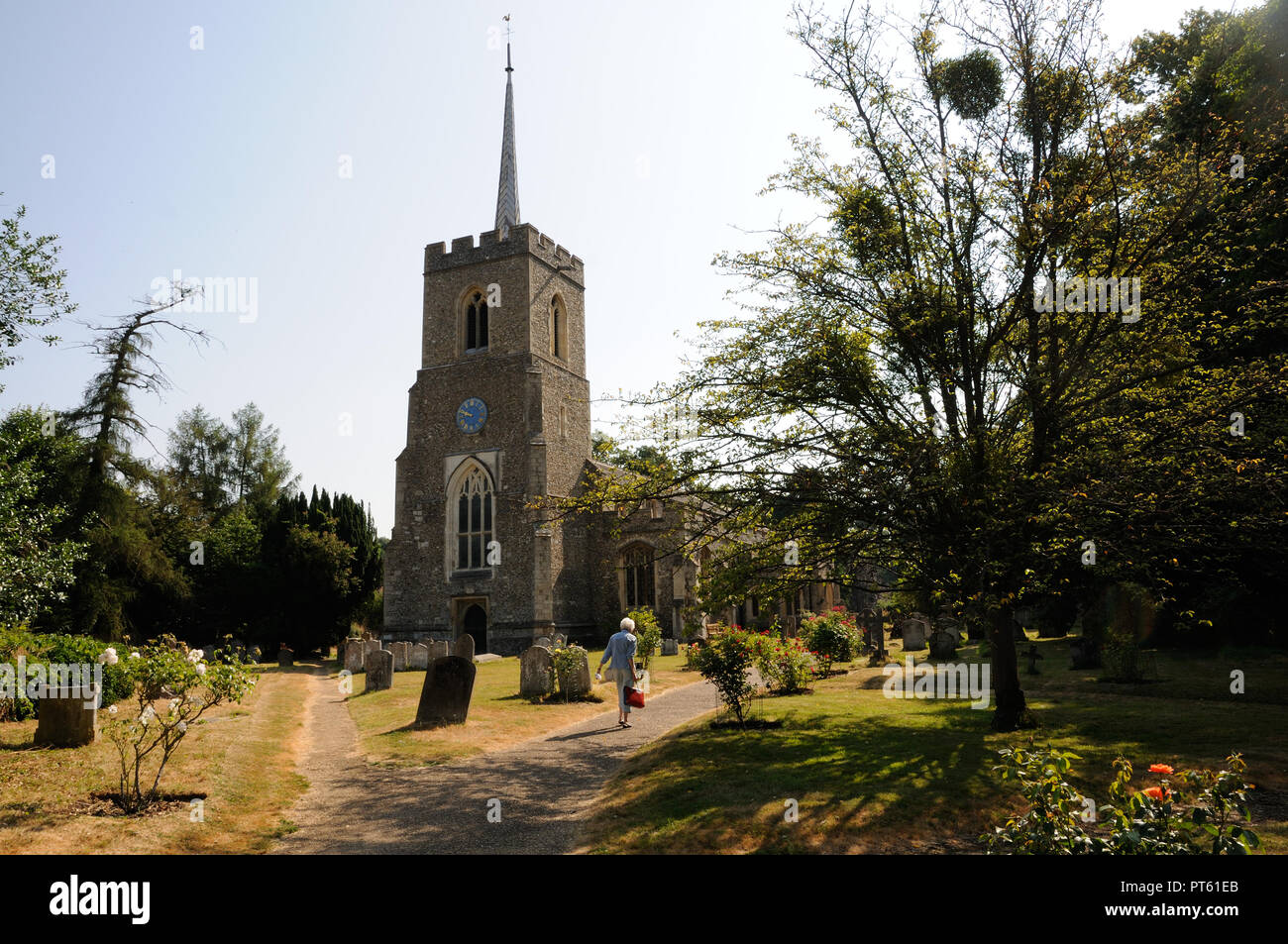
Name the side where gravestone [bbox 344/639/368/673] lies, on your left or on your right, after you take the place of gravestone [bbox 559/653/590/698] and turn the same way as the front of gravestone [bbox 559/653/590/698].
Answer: on your right

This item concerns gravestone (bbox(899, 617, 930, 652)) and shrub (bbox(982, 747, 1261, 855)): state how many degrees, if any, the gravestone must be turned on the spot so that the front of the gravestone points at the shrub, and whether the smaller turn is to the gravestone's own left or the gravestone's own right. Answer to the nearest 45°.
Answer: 0° — it already faces it

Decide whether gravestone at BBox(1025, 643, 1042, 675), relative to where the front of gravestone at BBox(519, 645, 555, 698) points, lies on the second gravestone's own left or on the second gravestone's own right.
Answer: on the second gravestone's own left

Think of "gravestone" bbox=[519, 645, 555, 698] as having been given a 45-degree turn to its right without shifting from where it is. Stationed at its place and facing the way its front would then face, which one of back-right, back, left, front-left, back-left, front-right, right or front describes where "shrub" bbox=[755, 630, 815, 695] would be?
back-left
